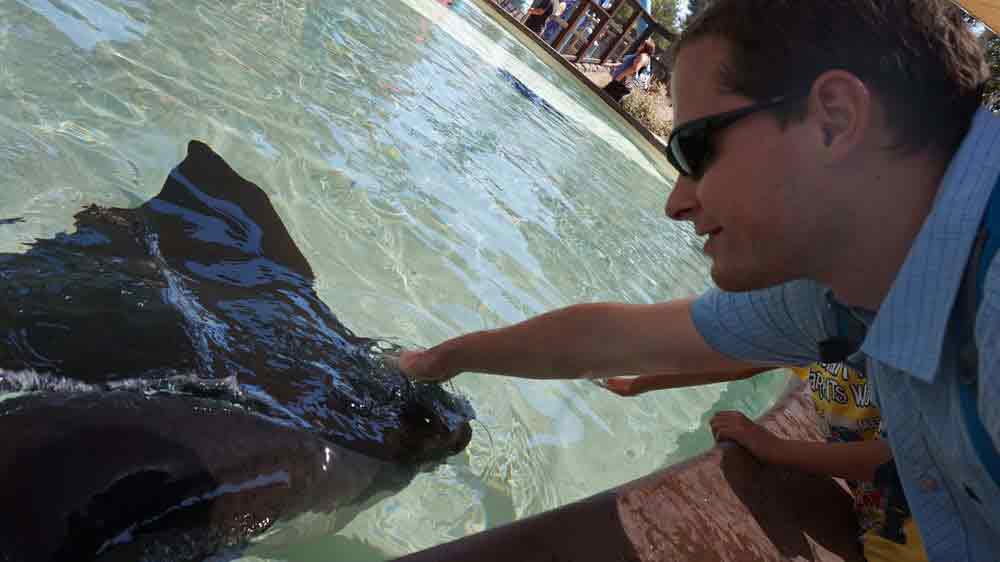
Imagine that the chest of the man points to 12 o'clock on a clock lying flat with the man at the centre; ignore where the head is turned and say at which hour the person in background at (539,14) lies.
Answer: The person in background is roughly at 2 o'clock from the man.

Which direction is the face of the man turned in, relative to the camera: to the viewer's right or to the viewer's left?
to the viewer's left

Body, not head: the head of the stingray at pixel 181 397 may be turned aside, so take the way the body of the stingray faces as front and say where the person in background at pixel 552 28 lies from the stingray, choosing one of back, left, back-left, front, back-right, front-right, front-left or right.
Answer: left

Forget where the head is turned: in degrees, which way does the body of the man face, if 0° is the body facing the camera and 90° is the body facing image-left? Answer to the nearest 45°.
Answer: approximately 90°

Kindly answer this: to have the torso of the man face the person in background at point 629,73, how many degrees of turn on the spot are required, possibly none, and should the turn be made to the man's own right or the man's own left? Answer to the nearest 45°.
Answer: approximately 90° to the man's own right

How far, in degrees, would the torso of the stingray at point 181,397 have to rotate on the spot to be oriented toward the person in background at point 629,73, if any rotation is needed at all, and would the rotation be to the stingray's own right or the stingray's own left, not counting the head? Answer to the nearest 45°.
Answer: approximately 90° to the stingray's own left

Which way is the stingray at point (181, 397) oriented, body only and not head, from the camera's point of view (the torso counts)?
to the viewer's right

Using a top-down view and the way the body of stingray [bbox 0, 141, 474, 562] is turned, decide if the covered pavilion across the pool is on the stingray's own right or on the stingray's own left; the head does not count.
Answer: on the stingray's own left

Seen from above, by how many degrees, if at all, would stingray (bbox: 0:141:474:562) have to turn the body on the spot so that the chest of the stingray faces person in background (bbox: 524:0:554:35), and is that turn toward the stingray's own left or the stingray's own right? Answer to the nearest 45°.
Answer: approximately 90° to the stingray's own left

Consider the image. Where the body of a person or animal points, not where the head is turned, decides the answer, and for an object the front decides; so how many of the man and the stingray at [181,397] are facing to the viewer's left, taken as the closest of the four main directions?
1
